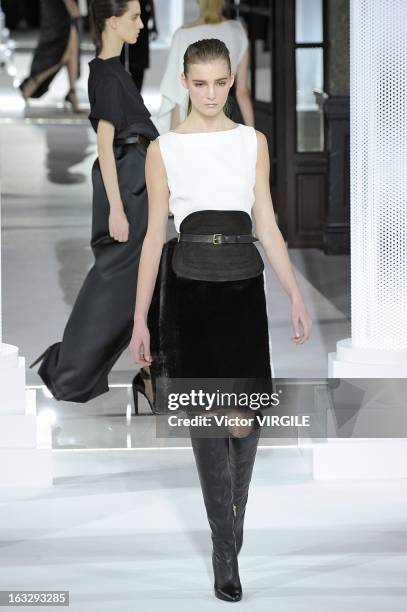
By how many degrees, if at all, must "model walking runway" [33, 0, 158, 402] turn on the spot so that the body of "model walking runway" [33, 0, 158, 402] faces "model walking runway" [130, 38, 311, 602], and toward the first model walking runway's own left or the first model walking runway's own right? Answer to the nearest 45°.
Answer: approximately 90° to the first model walking runway's own right

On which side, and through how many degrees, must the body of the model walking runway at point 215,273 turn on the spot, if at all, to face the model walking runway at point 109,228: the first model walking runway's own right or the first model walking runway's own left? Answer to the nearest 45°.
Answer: approximately 180°

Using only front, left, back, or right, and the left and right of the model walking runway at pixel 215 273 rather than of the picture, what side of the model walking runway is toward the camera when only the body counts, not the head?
front

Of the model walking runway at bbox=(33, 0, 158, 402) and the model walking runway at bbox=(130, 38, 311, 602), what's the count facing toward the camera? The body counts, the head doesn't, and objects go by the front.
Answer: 1

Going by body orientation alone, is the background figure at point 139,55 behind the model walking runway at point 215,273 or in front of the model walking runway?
behind

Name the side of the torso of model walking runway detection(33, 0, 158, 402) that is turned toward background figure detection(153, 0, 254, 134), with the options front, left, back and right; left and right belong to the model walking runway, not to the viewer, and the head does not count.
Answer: left

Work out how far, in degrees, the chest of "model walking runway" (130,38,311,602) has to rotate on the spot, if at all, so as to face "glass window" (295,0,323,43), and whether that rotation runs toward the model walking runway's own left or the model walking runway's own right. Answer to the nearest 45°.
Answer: approximately 180°

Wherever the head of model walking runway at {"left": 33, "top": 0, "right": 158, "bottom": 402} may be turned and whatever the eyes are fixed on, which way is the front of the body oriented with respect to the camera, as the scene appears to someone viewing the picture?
to the viewer's right
